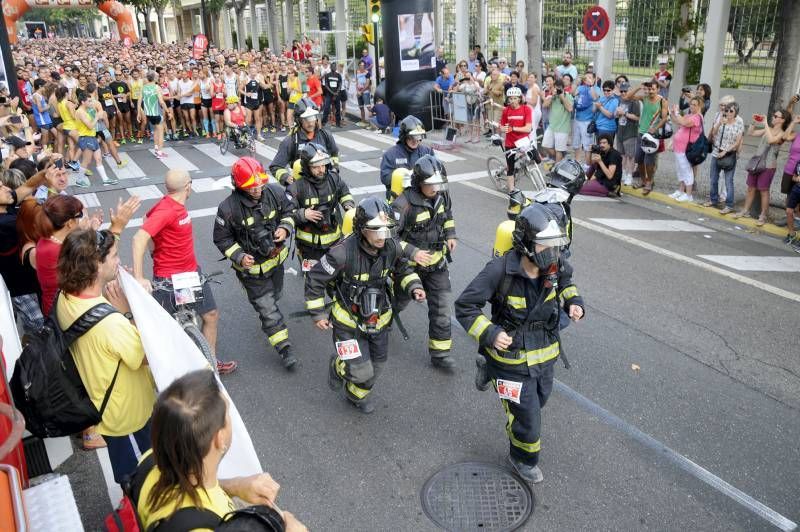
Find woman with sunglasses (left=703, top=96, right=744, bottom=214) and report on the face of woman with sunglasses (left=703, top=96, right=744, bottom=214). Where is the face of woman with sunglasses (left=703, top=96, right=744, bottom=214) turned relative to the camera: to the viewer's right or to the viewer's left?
to the viewer's left

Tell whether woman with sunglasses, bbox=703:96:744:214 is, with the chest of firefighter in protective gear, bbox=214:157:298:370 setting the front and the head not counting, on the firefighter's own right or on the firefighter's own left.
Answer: on the firefighter's own left

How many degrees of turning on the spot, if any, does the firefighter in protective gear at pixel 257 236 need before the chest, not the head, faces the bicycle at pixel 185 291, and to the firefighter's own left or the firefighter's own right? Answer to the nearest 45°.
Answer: approximately 90° to the firefighter's own right

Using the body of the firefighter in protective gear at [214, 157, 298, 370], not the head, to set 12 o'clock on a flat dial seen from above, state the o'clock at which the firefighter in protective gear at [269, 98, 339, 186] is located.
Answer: the firefighter in protective gear at [269, 98, 339, 186] is roughly at 8 o'clock from the firefighter in protective gear at [214, 157, 298, 370].
